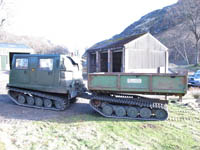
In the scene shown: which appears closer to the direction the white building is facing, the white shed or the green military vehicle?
the green military vehicle

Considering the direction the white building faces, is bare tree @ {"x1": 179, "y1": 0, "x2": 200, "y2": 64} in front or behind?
behind

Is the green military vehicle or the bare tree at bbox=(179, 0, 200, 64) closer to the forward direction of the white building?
the green military vehicle

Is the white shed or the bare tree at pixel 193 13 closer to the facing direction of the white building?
the white shed

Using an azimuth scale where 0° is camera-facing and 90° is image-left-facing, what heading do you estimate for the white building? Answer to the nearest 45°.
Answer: approximately 45°
